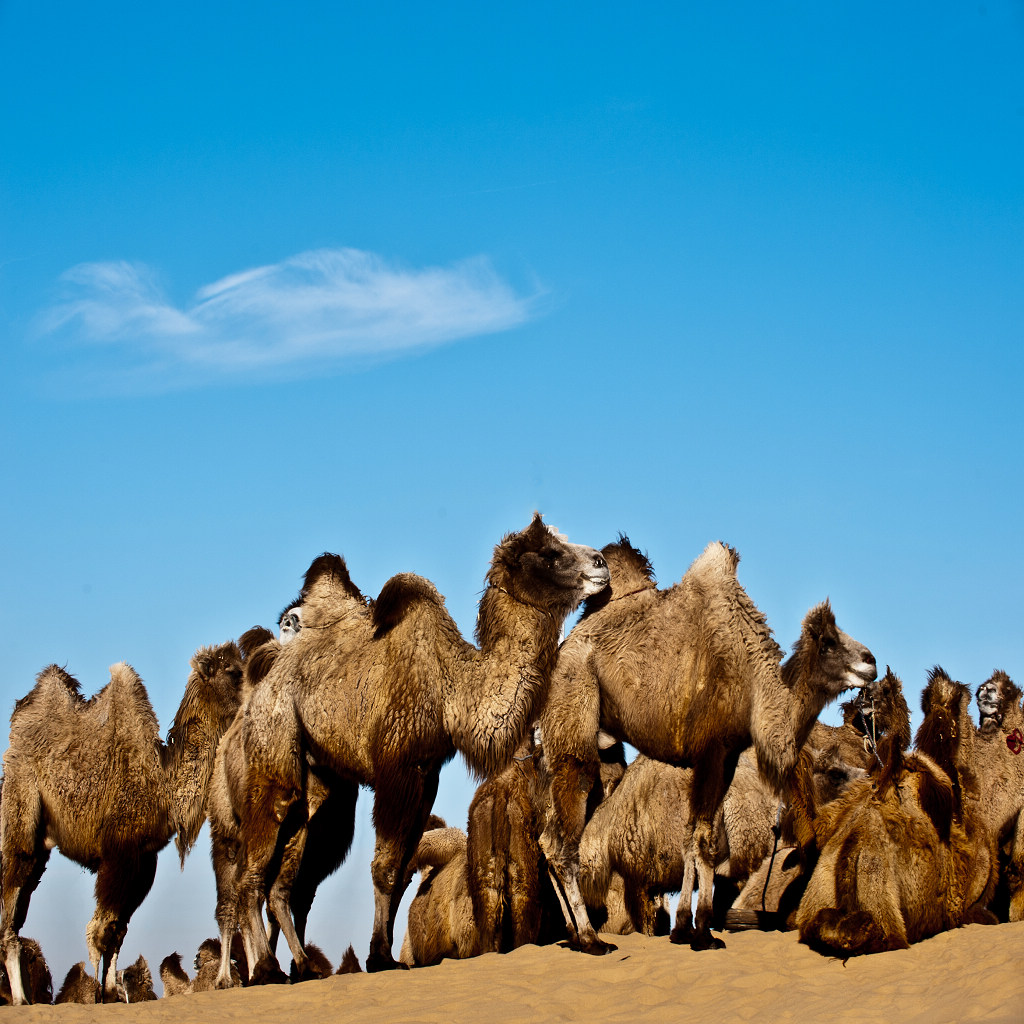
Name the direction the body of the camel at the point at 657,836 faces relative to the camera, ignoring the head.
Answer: to the viewer's right

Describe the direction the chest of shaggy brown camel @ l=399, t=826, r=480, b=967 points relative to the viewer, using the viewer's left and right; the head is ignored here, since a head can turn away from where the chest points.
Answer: facing away from the viewer

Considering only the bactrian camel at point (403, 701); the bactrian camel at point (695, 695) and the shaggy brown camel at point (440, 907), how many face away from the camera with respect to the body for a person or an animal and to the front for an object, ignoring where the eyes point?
1

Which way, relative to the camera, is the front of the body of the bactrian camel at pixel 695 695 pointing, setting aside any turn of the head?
to the viewer's right

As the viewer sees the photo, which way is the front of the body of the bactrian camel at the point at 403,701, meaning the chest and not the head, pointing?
to the viewer's right

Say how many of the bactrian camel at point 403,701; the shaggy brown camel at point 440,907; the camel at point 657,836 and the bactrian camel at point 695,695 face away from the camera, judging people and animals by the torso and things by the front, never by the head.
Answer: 1

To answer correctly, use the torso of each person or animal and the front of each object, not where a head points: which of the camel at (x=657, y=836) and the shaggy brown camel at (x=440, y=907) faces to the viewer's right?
the camel

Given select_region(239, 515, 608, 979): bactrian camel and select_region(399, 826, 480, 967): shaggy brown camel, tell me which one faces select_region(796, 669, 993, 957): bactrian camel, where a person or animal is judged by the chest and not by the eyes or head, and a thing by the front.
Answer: select_region(239, 515, 608, 979): bactrian camel

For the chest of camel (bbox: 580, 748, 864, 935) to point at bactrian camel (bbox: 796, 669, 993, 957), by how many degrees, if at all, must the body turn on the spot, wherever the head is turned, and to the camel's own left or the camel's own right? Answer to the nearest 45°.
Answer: approximately 45° to the camel's own right

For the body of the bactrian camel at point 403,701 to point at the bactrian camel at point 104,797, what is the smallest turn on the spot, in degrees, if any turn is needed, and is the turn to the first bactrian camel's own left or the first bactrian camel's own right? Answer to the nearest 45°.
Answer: approximately 135° to the first bactrian camel's own left

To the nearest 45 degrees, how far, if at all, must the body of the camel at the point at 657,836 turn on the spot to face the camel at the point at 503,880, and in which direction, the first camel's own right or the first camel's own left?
approximately 135° to the first camel's own right

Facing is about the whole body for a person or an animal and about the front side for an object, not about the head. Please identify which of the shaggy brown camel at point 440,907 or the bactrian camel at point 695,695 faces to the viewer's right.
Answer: the bactrian camel

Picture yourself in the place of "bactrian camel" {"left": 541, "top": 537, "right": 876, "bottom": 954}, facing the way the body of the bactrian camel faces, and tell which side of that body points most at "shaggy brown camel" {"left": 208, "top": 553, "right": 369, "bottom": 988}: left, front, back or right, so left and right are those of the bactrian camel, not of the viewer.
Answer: back
